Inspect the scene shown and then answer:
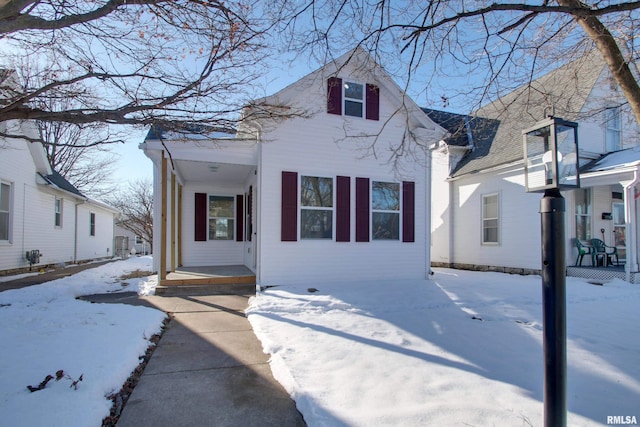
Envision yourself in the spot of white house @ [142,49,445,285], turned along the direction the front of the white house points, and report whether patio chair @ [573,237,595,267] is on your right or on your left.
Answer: on your left

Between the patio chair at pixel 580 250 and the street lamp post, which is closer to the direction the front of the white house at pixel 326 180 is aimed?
the street lamp post

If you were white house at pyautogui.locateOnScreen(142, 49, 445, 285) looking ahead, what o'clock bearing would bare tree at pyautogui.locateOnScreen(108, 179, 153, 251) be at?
The bare tree is roughly at 5 o'clock from the white house.

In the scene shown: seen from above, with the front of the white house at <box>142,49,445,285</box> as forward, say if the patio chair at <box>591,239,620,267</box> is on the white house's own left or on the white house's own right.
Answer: on the white house's own left

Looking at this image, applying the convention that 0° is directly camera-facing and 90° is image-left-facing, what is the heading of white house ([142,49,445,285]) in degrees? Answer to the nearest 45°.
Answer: approximately 0°

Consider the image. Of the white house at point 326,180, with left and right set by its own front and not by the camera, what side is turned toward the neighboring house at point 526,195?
left

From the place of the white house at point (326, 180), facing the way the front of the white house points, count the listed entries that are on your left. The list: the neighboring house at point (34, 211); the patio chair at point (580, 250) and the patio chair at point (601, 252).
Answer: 2

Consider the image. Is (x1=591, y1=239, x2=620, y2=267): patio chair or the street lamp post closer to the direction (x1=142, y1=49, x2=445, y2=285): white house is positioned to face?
the street lamp post

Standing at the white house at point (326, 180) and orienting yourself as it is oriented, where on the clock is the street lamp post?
The street lamp post is roughly at 12 o'clock from the white house.

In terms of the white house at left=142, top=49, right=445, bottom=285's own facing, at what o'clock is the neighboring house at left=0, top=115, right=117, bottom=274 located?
The neighboring house is roughly at 4 o'clock from the white house.

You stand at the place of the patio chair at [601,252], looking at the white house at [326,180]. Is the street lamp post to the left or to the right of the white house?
left
